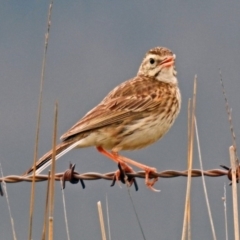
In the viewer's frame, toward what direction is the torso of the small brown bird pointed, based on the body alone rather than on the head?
to the viewer's right
